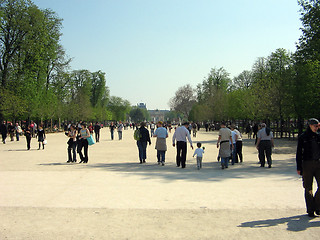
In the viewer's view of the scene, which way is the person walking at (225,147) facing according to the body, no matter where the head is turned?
away from the camera

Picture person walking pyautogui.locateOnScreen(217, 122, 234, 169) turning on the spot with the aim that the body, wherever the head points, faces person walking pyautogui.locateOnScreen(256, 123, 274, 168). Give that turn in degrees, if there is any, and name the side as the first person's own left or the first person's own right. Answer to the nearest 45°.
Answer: approximately 45° to the first person's own right

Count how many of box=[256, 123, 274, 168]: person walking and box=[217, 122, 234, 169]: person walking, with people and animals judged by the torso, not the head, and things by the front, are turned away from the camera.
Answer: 2

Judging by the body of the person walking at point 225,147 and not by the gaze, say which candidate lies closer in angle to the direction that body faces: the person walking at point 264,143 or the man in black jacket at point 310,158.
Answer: the person walking

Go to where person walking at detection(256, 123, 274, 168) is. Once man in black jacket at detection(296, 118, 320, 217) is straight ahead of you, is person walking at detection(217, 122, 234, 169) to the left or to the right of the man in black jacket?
right

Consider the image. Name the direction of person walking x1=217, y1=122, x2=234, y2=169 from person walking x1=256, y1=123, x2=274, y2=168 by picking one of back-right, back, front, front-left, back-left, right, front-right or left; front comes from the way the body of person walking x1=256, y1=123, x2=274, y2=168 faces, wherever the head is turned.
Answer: back-left

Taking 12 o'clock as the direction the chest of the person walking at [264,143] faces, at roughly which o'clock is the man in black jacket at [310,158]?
The man in black jacket is roughly at 6 o'clock from the person walking.

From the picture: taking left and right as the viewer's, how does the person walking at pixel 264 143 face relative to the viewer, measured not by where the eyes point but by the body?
facing away from the viewer

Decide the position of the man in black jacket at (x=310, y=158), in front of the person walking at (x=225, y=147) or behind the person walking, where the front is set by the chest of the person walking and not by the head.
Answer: behind

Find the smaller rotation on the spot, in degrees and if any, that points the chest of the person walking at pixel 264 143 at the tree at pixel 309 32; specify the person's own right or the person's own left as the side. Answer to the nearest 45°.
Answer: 0° — they already face it
